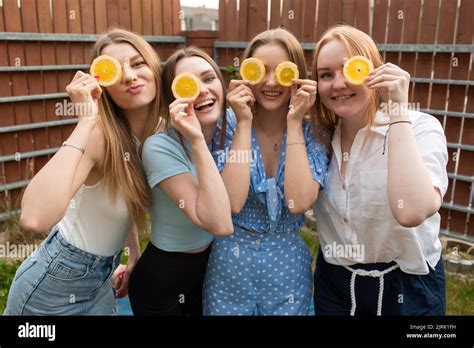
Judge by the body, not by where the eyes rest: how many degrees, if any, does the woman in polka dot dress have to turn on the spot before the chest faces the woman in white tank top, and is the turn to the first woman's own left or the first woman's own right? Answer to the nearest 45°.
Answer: approximately 90° to the first woman's own right

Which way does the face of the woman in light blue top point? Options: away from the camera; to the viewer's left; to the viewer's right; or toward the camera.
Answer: toward the camera

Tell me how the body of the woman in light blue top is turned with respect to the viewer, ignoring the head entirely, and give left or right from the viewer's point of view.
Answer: facing the viewer and to the right of the viewer

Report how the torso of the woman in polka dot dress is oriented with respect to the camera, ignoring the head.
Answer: toward the camera

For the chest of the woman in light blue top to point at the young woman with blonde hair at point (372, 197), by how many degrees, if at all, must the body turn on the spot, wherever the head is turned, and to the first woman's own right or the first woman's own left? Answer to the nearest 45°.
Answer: approximately 45° to the first woman's own left

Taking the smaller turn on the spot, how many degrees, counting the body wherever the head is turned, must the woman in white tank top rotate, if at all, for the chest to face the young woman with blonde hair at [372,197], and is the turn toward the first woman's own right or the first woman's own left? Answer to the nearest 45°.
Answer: approximately 45° to the first woman's own left

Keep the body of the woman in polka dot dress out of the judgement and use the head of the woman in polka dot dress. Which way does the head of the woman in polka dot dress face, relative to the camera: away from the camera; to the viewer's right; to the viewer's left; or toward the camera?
toward the camera
